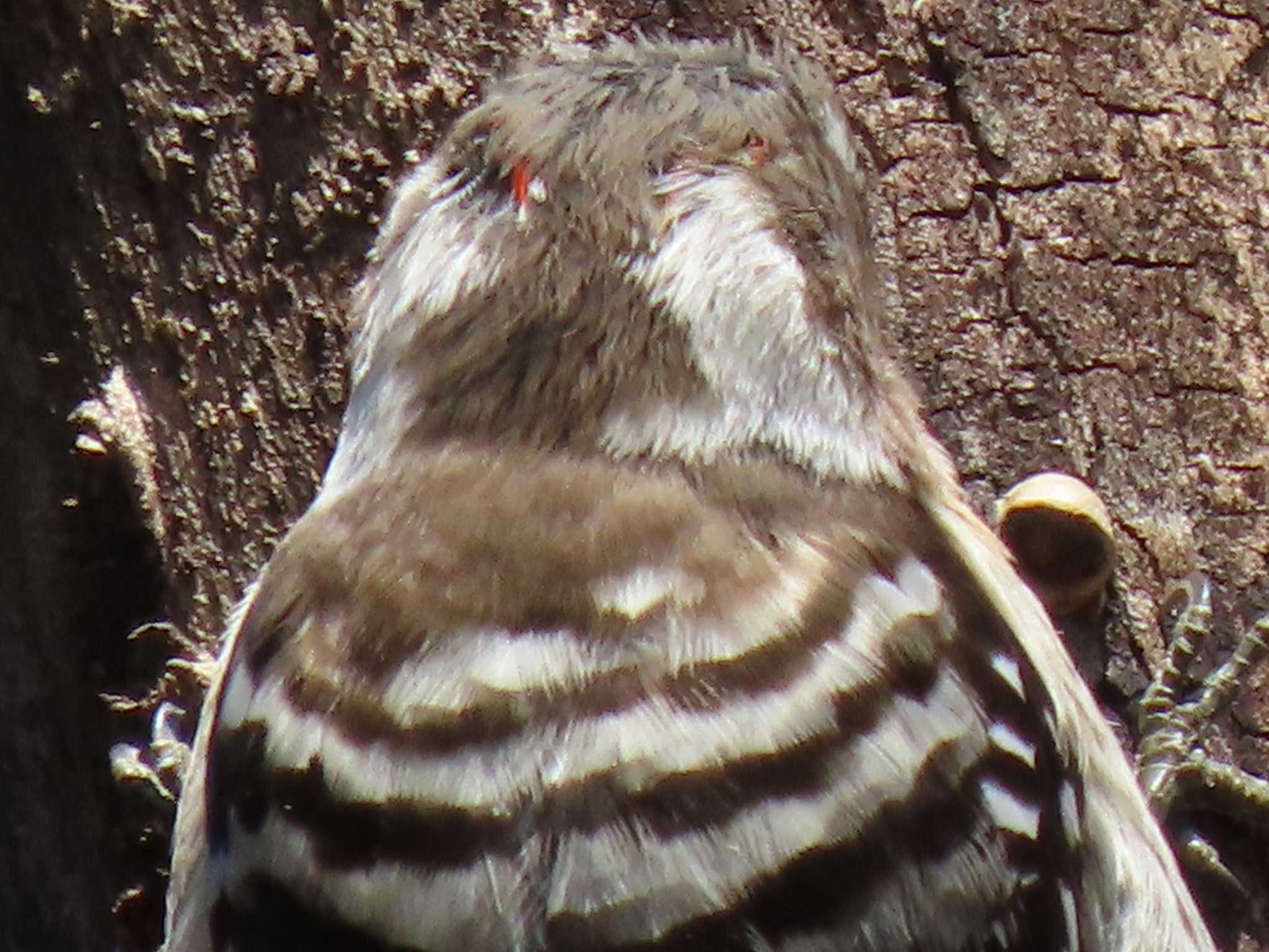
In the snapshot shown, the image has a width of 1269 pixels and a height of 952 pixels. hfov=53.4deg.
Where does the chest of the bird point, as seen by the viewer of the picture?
away from the camera
